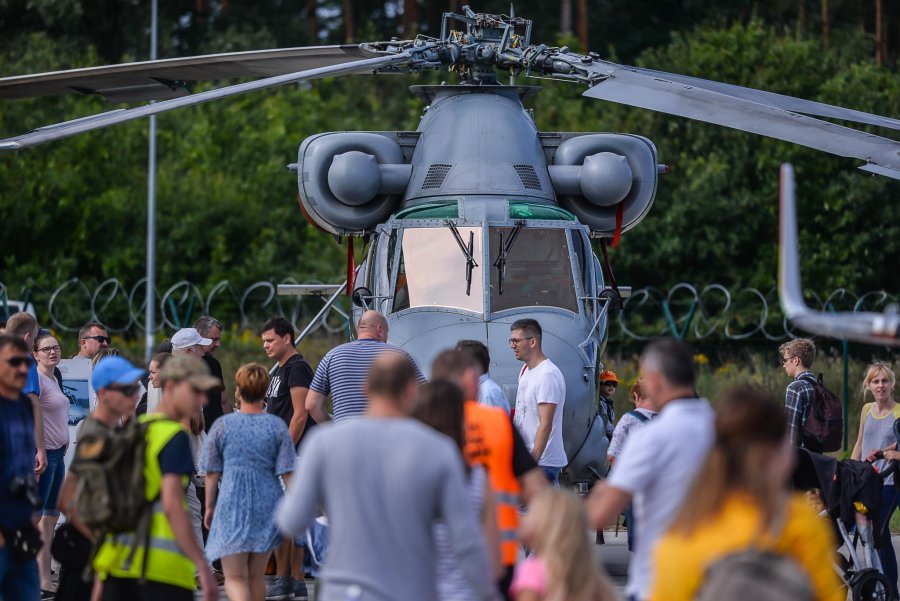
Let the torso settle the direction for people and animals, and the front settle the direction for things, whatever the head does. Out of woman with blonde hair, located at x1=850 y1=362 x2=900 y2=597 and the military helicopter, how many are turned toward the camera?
2

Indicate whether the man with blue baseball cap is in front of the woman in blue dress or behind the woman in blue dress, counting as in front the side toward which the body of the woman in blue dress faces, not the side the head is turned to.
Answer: behind

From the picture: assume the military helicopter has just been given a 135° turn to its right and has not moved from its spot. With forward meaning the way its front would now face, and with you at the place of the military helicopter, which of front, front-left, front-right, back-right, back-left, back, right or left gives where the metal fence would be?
front-right

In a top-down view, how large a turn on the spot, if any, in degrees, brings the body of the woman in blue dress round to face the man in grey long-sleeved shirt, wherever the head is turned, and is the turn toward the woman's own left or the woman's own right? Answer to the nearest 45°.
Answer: approximately 180°

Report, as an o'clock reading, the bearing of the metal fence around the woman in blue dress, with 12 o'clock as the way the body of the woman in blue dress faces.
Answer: The metal fence is roughly at 12 o'clock from the woman in blue dress.

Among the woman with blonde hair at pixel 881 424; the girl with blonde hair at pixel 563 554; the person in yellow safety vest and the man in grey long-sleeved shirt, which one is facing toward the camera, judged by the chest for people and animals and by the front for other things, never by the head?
the woman with blonde hair at pixel 881 424

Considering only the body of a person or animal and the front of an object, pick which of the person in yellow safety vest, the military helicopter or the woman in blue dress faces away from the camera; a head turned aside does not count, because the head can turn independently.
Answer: the woman in blue dress

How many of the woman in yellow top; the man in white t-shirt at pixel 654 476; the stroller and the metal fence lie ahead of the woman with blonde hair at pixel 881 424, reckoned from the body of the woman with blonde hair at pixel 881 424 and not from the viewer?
3

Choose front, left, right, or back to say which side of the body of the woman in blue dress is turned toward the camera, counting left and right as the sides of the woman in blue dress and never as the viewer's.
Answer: back

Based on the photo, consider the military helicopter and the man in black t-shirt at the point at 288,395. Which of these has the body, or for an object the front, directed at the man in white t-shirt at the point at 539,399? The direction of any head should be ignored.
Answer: the military helicopter

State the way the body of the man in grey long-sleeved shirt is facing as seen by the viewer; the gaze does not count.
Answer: away from the camera
